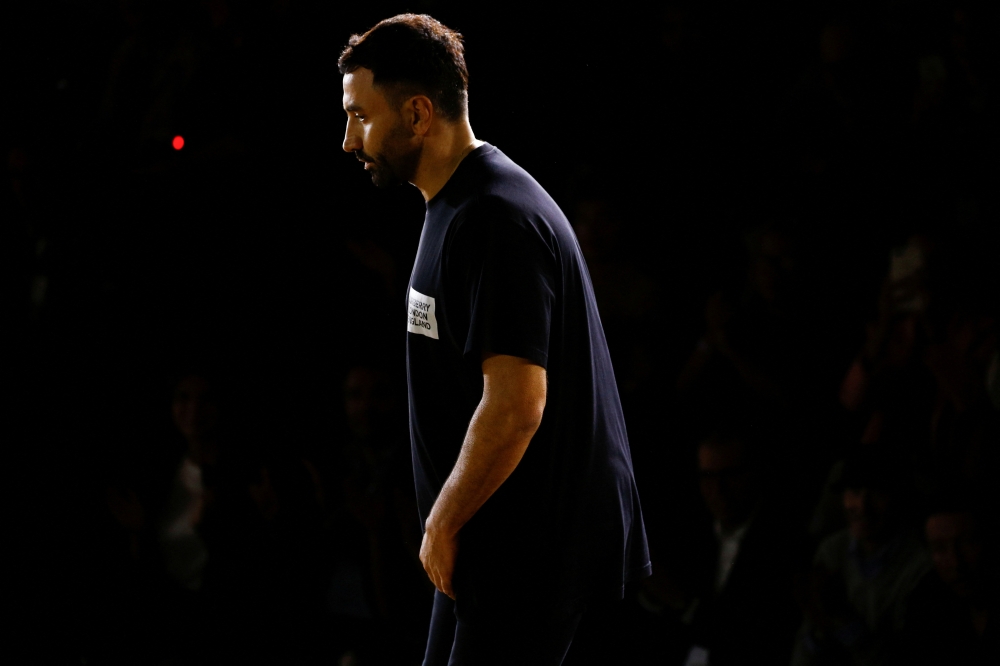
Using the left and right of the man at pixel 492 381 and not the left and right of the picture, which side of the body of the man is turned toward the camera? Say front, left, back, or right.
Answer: left

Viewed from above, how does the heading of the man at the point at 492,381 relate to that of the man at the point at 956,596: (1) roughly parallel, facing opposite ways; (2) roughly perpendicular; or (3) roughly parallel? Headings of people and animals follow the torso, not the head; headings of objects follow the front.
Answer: roughly perpendicular

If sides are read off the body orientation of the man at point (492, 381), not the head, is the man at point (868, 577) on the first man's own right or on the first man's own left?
on the first man's own right

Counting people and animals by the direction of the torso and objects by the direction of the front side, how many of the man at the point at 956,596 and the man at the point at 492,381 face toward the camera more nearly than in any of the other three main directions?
1

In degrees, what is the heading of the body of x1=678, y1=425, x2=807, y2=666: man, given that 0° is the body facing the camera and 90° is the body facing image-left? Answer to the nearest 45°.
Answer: approximately 45°
